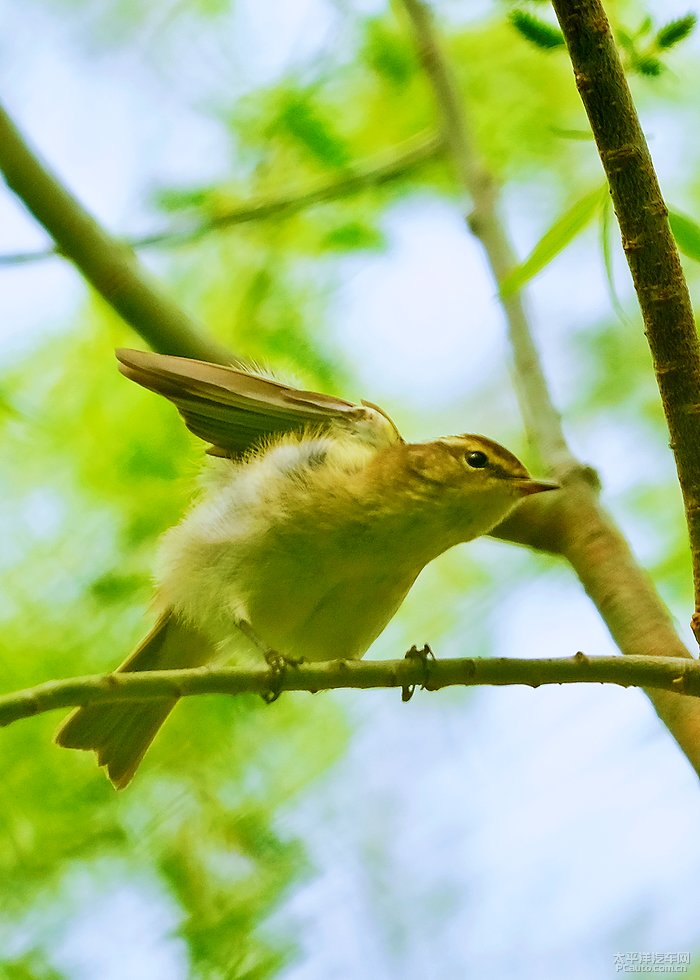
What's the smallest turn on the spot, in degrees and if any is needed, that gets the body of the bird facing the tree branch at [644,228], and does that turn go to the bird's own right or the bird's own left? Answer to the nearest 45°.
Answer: approximately 45° to the bird's own right

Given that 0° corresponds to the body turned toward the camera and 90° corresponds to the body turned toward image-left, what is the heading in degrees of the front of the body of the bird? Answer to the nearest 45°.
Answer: approximately 270°

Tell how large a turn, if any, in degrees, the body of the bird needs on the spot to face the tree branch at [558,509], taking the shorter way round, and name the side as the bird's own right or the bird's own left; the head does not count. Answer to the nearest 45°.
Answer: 0° — it already faces it
